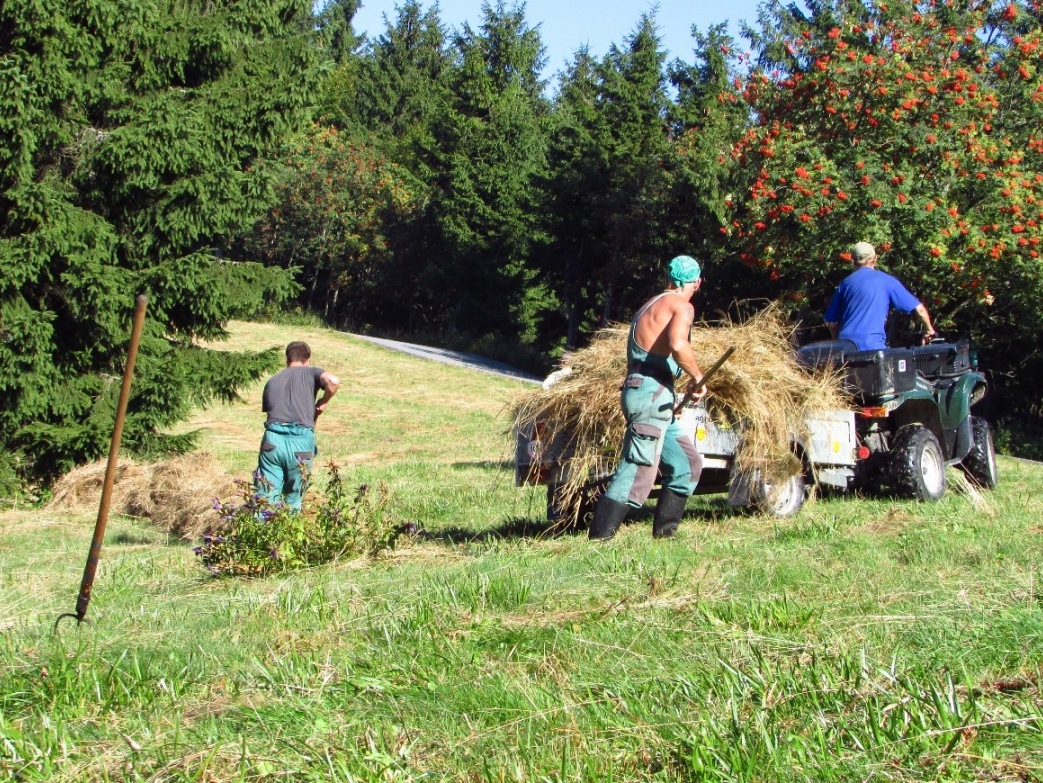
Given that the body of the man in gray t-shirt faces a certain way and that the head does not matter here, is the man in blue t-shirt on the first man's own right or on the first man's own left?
on the first man's own right

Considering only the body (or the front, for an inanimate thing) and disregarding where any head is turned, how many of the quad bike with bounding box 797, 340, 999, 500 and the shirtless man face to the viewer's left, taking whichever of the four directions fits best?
0

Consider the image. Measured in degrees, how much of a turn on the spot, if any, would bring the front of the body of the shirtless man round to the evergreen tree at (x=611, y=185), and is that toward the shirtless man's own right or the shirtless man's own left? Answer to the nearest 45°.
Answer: approximately 45° to the shirtless man's own left

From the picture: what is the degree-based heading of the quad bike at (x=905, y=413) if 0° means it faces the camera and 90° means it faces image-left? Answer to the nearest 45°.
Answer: approximately 225°

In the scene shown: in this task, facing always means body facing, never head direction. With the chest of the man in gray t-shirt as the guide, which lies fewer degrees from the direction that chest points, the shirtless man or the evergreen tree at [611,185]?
the evergreen tree

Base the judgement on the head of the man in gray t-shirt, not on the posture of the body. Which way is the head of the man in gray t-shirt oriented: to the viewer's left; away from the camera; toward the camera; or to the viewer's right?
away from the camera

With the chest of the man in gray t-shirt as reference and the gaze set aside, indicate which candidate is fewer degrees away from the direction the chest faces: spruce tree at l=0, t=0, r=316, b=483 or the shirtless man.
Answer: the spruce tree

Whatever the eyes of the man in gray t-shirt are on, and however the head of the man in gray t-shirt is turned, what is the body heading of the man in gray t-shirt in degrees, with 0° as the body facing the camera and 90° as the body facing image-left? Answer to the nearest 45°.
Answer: approximately 180°

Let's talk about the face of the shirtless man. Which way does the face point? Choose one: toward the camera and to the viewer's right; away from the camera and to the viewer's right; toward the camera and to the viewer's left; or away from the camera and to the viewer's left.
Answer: away from the camera and to the viewer's right

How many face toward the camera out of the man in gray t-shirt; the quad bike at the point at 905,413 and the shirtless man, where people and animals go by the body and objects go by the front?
0

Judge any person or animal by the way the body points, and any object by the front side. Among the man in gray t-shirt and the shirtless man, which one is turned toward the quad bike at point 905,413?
the shirtless man

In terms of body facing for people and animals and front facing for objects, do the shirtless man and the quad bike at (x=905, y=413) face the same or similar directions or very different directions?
same or similar directions

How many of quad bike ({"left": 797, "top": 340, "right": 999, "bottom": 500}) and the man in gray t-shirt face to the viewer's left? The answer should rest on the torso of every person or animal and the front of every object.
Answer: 0

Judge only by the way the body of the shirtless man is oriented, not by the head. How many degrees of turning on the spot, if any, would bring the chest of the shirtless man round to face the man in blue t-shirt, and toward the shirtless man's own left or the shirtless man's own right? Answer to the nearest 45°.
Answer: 0° — they already face them

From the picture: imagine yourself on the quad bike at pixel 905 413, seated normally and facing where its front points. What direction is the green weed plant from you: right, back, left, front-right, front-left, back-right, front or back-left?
back

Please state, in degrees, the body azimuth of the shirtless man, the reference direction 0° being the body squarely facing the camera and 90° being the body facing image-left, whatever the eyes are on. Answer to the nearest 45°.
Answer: approximately 225°
